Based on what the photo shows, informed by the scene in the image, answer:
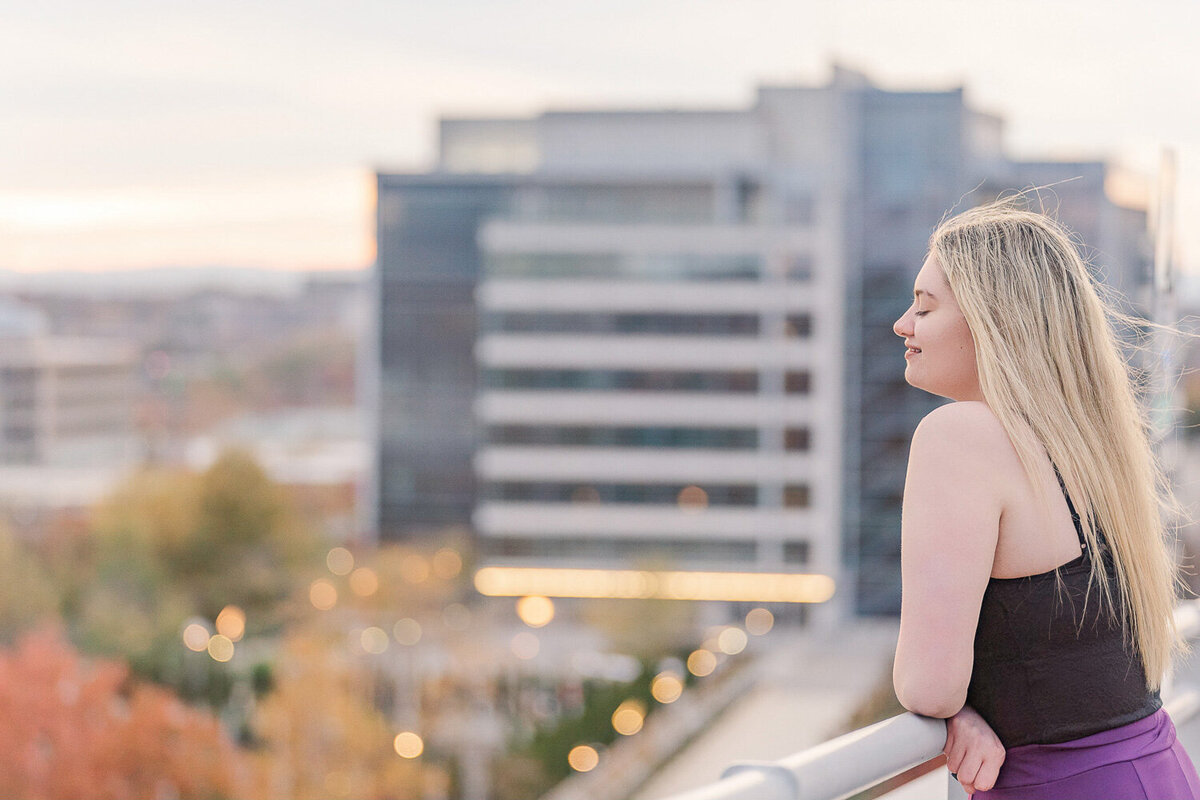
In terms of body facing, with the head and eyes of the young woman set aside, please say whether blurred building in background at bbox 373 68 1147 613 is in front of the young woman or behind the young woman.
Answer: in front

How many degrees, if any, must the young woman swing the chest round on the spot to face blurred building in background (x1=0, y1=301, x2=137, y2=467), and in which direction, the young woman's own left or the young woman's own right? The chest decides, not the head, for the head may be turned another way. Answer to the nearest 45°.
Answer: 0° — they already face it

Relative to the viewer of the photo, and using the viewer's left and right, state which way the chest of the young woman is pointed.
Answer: facing away from the viewer and to the left of the viewer

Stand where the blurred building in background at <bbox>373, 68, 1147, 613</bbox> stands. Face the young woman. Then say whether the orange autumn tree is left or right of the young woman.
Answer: right

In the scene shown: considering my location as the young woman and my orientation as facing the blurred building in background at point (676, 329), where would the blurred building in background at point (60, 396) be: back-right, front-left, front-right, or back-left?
front-left

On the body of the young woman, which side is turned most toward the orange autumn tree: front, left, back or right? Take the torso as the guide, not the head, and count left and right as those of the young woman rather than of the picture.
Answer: front

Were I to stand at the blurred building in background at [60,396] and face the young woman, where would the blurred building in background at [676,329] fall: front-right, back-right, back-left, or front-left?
front-left

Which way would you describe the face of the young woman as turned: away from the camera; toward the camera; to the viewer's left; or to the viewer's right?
to the viewer's left
